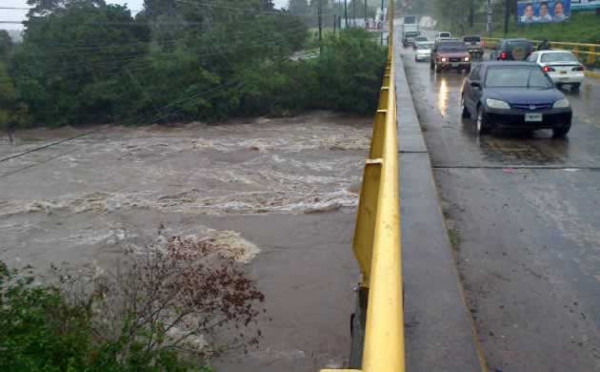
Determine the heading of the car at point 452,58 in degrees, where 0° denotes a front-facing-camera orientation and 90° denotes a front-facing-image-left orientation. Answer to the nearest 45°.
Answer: approximately 0°

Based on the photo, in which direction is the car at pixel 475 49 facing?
away from the camera

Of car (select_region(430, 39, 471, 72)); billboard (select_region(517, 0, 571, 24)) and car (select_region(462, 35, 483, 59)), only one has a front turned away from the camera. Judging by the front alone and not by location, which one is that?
car (select_region(462, 35, 483, 59))

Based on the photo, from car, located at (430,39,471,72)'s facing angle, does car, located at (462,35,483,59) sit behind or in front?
behind

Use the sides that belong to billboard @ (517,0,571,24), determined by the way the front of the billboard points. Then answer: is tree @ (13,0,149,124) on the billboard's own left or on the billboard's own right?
on the billboard's own right

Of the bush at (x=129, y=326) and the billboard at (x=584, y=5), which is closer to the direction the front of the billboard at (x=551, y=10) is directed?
the bush

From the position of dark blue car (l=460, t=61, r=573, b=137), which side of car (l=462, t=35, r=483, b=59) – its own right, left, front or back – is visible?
back

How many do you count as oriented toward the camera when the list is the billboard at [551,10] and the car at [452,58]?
2

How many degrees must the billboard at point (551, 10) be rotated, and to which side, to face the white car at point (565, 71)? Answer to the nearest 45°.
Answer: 0° — it already faces it

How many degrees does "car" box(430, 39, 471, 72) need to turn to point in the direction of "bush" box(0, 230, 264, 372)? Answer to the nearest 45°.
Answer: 0° — it already faces it
